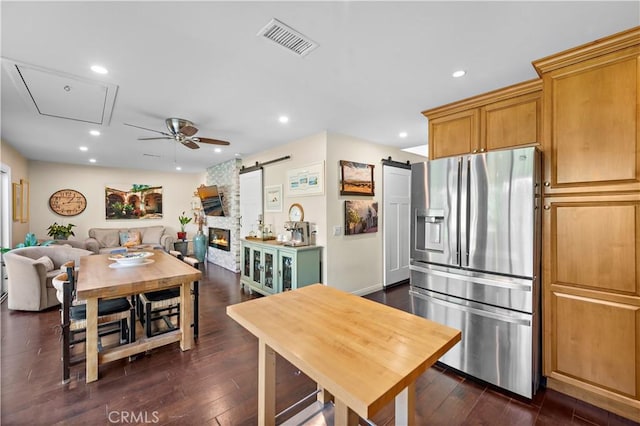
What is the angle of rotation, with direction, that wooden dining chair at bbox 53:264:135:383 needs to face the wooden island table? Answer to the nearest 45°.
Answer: approximately 90° to its right

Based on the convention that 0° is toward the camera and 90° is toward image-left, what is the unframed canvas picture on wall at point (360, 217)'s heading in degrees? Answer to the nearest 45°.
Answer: approximately 315°

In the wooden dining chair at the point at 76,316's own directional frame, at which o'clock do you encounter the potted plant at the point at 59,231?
The potted plant is roughly at 9 o'clock from the wooden dining chair.

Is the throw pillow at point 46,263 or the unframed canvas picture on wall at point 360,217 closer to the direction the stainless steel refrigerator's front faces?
the throw pillow

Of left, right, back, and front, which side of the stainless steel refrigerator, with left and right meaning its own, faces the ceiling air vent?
front

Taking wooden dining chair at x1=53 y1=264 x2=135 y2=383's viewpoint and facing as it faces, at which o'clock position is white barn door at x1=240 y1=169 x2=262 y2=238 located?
The white barn door is roughly at 11 o'clock from the wooden dining chair.

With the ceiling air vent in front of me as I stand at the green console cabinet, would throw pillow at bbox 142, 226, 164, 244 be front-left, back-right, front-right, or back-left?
back-right

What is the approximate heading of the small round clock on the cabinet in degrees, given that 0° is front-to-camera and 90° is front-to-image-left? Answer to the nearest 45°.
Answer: approximately 45°

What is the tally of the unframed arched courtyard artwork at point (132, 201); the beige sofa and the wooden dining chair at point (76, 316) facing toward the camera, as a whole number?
2

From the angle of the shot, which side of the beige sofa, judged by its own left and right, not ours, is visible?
front

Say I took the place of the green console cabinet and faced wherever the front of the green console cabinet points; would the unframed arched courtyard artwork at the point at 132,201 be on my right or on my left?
on my right

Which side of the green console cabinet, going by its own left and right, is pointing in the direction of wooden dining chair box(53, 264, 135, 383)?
front

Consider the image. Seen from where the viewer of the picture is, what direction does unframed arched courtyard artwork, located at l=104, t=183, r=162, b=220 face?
facing the viewer

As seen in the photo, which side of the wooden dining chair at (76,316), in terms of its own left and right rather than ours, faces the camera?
right

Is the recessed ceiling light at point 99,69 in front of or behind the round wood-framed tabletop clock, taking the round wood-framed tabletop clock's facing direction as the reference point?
in front

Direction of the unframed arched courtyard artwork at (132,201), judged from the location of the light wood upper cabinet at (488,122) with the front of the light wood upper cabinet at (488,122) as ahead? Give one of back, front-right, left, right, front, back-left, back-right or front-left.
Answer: front-right
